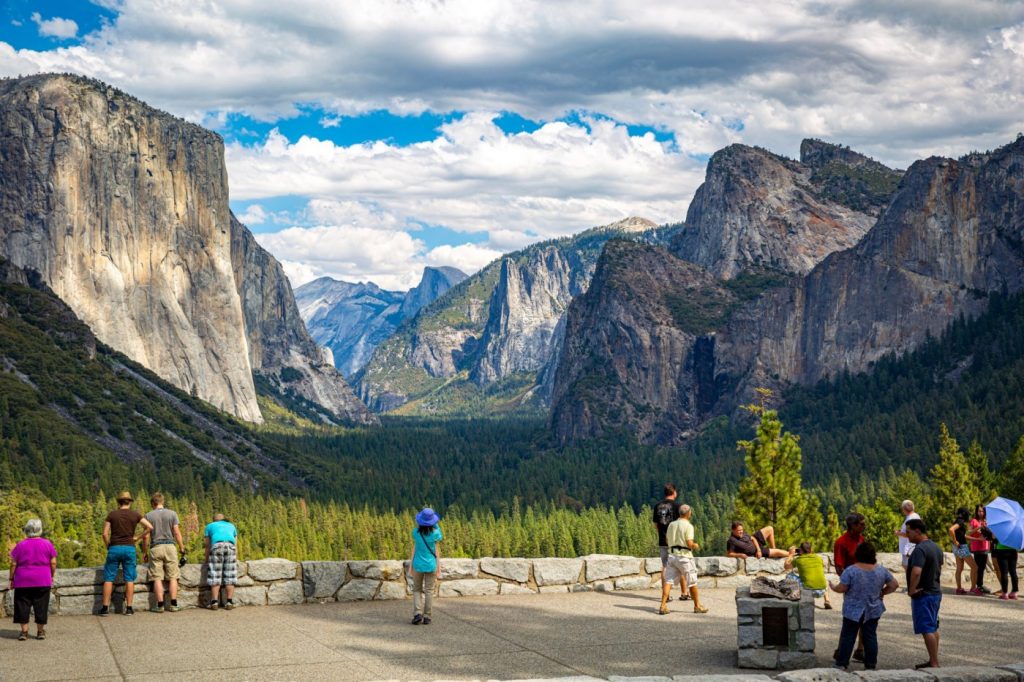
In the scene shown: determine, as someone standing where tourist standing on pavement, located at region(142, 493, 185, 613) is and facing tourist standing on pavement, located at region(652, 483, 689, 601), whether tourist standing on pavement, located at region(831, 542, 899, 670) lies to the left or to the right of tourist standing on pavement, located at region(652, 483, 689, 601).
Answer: right

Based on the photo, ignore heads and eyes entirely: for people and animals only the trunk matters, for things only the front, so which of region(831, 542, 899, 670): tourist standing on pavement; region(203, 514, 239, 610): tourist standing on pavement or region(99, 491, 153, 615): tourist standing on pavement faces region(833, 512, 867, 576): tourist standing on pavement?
region(831, 542, 899, 670): tourist standing on pavement

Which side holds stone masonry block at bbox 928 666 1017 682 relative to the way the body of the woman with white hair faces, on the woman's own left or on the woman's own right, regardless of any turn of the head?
on the woman's own right

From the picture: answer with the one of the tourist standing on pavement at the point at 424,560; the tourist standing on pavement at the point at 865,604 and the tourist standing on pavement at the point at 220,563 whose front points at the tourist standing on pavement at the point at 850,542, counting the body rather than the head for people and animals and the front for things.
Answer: the tourist standing on pavement at the point at 865,604

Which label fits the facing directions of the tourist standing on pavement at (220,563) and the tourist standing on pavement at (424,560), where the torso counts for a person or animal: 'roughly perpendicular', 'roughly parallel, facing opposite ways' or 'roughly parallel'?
roughly parallel

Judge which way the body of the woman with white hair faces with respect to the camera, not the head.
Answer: away from the camera

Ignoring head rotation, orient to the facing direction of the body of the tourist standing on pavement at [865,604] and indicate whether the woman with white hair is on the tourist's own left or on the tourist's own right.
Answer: on the tourist's own left

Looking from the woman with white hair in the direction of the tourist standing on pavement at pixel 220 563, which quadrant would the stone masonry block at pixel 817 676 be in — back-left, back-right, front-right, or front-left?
front-right

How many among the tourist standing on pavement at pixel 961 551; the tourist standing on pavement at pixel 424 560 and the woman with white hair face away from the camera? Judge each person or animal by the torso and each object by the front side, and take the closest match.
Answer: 2

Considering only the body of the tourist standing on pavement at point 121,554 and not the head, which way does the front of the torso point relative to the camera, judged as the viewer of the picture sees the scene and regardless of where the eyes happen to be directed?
away from the camera

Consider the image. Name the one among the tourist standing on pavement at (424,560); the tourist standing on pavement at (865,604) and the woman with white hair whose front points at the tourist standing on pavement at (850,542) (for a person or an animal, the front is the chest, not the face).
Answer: the tourist standing on pavement at (865,604)

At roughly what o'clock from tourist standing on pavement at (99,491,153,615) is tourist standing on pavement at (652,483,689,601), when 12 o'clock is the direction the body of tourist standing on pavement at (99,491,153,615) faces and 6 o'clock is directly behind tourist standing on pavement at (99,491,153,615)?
tourist standing on pavement at (652,483,689,601) is roughly at 3 o'clock from tourist standing on pavement at (99,491,153,615).

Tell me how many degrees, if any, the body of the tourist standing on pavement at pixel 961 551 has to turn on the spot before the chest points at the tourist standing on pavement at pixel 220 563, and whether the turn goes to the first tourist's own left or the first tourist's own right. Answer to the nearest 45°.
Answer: approximately 135° to the first tourist's own right

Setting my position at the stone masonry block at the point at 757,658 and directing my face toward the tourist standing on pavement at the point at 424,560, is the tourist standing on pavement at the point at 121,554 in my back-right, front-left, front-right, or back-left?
front-left

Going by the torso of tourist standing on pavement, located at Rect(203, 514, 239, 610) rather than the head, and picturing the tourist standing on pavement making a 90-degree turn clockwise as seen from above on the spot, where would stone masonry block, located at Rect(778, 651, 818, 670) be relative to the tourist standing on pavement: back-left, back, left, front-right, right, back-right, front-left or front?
front-right

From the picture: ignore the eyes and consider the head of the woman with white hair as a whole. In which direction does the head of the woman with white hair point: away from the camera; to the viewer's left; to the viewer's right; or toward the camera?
away from the camera
